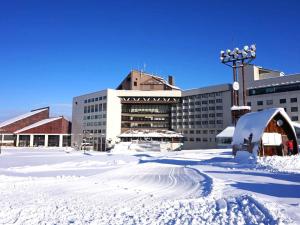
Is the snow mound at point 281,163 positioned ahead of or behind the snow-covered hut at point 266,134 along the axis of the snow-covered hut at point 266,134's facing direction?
ahead
